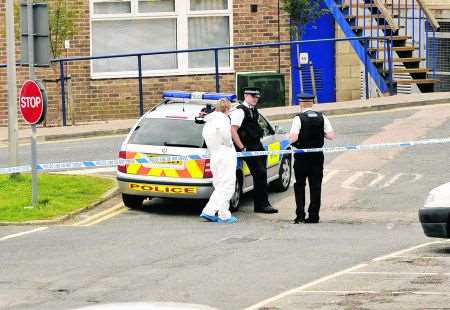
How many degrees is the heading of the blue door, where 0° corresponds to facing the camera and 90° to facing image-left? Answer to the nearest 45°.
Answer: approximately 0°

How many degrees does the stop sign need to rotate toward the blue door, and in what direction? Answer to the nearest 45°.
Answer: approximately 180°

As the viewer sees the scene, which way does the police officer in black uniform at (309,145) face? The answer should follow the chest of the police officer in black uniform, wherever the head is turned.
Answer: away from the camera

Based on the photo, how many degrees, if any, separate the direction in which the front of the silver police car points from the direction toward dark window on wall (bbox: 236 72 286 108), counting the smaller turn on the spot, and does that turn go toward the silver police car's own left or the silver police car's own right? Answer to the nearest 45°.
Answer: approximately 45° to the silver police car's own left

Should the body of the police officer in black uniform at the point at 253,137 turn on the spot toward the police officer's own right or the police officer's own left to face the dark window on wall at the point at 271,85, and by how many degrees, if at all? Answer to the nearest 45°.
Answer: approximately 135° to the police officer's own left

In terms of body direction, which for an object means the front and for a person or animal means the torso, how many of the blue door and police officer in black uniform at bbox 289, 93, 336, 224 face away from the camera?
1

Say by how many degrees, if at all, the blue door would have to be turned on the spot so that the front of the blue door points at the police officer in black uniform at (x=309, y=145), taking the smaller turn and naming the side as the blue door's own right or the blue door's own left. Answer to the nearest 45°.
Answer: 0° — it already faces them

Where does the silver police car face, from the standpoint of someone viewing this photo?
facing away from the viewer and to the right of the viewer

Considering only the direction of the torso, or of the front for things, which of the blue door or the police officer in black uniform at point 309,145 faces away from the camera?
the police officer in black uniform

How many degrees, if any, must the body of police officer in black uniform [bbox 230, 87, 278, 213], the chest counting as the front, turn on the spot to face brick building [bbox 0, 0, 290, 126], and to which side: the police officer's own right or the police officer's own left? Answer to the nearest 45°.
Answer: approximately 135° to the police officer's own left

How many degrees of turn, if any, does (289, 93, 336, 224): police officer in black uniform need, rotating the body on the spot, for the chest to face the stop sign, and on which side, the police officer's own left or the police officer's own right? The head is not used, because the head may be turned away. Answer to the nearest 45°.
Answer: approximately 90° to the police officer's own left

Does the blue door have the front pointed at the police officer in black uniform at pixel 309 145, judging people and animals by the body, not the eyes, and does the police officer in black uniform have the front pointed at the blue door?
yes
